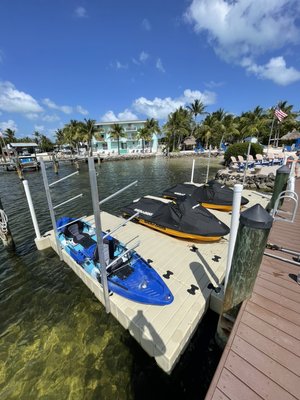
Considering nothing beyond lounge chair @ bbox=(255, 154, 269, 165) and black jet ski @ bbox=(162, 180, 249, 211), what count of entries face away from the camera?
0

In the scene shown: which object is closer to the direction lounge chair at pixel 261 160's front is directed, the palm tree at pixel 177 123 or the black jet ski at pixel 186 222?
the black jet ski

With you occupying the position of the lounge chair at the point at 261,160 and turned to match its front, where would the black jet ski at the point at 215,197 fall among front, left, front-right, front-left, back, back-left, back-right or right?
front-right

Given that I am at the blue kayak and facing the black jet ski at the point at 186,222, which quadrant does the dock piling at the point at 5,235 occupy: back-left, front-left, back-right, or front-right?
back-left
